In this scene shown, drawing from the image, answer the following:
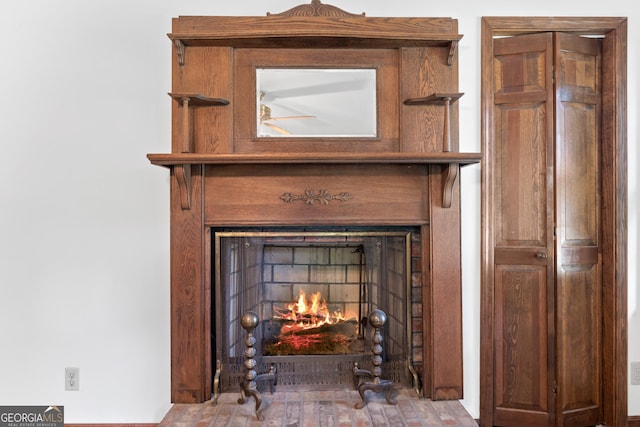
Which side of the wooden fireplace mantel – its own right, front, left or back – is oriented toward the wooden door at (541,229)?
left

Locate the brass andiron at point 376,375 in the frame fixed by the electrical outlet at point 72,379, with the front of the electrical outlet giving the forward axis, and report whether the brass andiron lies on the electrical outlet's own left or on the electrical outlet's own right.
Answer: on the electrical outlet's own left

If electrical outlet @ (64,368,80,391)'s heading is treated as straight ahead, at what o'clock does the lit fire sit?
The lit fire is roughly at 10 o'clock from the electrical outlet.

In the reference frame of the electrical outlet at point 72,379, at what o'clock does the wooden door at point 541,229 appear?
The wooden door is roughly at 10 o'clock from the electrical outlet.

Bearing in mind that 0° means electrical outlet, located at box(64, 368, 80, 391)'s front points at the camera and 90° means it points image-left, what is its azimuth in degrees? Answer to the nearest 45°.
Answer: approximately 0°

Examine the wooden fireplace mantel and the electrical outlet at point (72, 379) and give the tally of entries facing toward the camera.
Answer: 2
